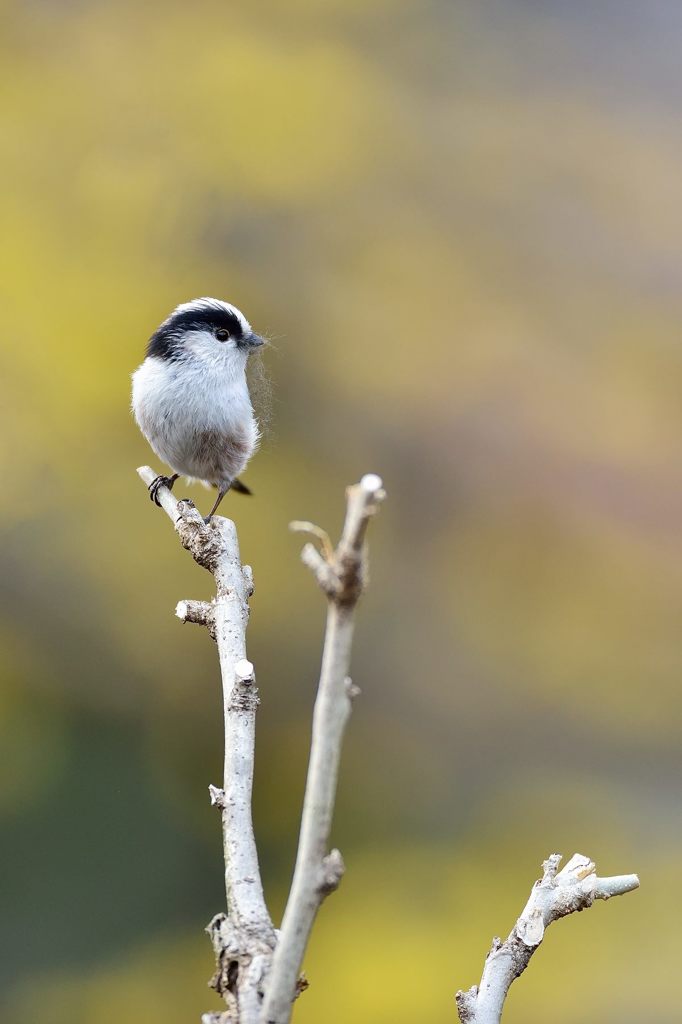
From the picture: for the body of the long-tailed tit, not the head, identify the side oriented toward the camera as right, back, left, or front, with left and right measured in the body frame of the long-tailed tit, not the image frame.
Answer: front
